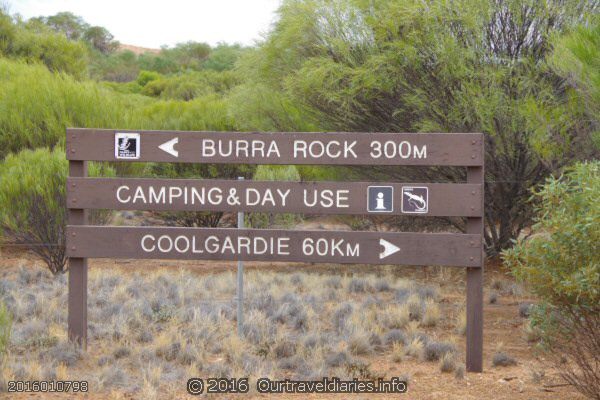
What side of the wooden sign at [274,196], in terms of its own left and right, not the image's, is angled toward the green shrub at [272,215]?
back

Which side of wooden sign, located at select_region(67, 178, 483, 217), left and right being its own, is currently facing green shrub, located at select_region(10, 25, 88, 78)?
back

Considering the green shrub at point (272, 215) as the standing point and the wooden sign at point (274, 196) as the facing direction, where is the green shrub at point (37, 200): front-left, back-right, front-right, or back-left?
front-right

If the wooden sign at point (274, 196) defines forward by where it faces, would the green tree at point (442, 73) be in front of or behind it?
behind

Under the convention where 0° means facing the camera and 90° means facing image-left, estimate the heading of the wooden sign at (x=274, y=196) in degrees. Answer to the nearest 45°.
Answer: approximately 0°

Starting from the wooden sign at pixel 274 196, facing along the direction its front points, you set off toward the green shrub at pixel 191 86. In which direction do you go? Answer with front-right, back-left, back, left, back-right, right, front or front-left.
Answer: back

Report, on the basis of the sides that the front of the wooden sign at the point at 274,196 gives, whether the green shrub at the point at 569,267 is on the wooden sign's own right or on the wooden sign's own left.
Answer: on the wooden sign's own left

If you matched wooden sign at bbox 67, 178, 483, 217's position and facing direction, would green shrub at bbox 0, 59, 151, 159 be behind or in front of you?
behind

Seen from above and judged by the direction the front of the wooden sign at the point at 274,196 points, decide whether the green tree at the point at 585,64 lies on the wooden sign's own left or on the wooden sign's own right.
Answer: on the wooden sign's own left
